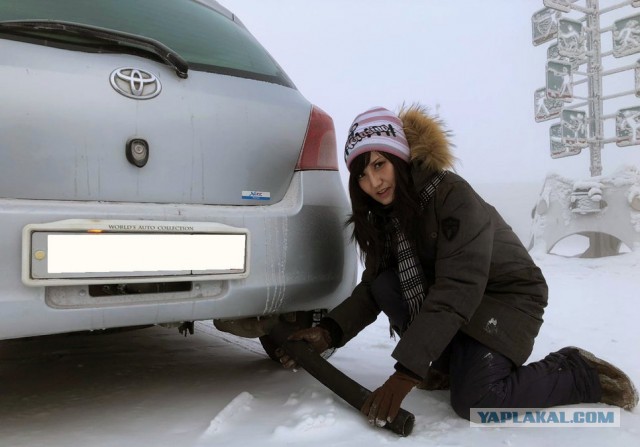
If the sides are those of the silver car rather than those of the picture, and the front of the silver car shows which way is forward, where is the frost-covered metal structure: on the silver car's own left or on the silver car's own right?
on the silver car's own right

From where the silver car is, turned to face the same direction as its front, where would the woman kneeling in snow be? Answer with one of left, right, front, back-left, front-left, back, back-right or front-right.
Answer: right

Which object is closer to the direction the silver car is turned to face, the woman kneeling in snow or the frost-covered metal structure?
the frost-covered metal structure

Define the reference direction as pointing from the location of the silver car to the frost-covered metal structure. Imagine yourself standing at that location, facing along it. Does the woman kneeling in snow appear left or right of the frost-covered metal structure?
right

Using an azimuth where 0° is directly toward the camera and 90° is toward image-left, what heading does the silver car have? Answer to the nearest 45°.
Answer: approximately 180°
